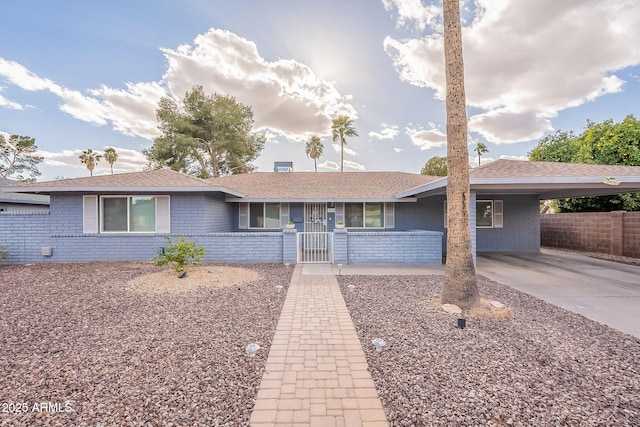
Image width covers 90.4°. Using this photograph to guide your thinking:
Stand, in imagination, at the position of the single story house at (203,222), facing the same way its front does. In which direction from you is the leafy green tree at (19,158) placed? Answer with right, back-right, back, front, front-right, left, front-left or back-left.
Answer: back-right

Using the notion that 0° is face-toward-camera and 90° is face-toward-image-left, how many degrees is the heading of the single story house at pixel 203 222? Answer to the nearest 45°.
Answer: approximately 0°

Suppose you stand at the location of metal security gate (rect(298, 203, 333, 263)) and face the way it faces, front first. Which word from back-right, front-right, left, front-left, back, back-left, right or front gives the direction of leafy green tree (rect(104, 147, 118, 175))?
back-right

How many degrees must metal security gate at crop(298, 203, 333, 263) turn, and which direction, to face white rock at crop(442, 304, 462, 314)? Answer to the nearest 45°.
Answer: approximately 45° to its left

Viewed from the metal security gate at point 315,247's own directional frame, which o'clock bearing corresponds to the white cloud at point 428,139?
The white cloud is roughly at 7 o'clock from the metal security gate.

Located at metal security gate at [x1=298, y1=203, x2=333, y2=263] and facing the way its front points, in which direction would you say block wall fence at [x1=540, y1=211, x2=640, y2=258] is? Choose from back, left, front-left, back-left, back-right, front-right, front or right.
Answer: left

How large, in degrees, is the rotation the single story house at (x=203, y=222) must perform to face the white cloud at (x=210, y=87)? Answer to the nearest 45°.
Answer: approximately 180°

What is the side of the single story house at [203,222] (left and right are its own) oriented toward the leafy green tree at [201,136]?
back
